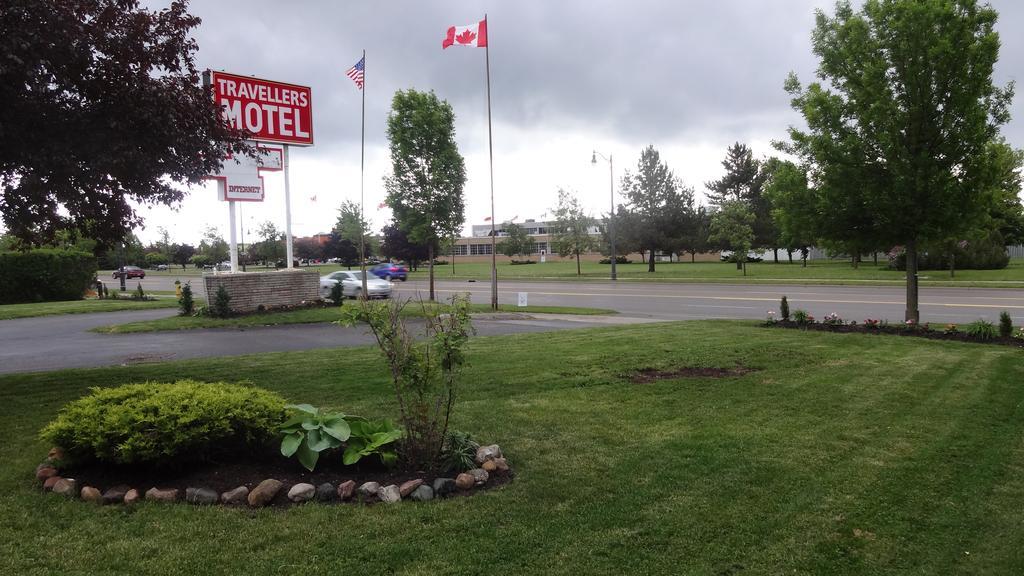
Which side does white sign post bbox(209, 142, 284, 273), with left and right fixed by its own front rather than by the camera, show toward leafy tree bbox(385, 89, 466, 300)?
left

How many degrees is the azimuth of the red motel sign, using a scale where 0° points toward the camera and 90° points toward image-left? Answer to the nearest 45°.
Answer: approximately 315°

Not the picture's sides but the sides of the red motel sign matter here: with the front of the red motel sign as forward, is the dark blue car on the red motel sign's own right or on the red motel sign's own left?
on the red motel sign's own left

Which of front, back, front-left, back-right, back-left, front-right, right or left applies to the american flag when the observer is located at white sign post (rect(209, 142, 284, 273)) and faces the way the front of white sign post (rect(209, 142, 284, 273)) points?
left

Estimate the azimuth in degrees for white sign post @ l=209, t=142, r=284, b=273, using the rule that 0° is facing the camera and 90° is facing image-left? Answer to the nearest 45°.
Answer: approximately 315°

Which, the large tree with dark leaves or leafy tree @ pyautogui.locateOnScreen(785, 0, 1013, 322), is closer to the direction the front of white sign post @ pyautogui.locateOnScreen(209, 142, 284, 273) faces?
the leafy tree
